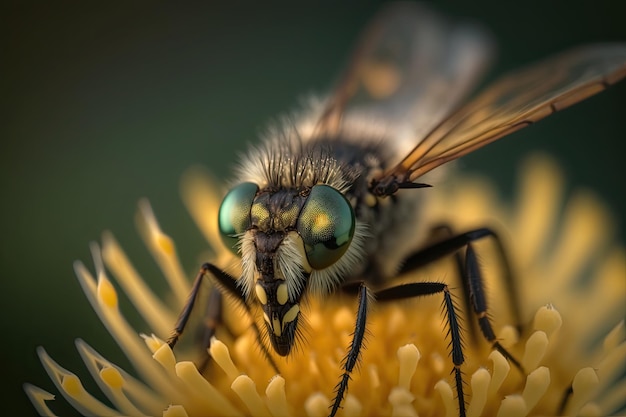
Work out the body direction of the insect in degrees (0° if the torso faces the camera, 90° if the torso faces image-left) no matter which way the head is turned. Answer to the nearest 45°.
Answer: approximately 45°
